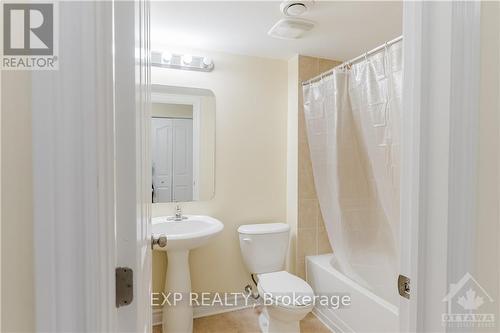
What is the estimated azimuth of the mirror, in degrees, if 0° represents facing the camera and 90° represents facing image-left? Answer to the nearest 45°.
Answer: approximately 315°

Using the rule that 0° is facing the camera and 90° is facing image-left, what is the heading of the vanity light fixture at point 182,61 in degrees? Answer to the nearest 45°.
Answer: approximately 315°
